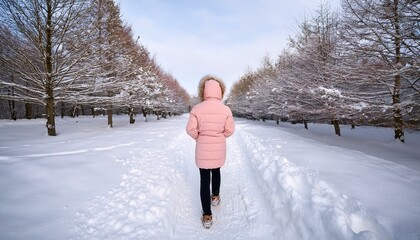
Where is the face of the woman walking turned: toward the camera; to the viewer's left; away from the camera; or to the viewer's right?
away from the camera

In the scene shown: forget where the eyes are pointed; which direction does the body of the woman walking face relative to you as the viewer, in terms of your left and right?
facing away from the viewer

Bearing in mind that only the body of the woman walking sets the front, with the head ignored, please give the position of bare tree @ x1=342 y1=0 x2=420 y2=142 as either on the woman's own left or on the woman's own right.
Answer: on the woman's own right

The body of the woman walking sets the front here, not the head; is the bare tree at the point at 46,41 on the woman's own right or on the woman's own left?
on the woman's own left
